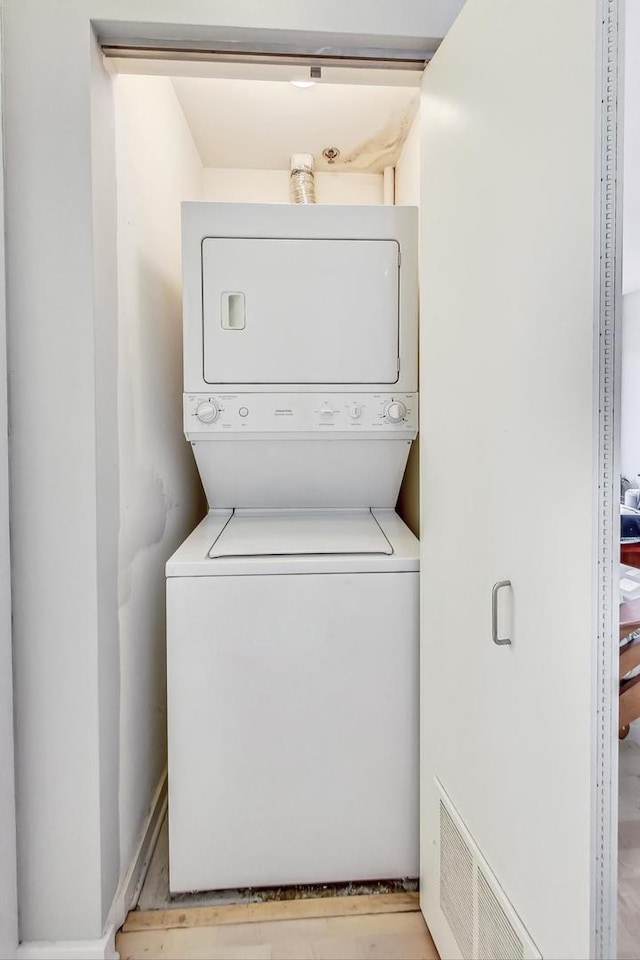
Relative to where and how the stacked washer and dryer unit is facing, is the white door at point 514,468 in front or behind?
in front

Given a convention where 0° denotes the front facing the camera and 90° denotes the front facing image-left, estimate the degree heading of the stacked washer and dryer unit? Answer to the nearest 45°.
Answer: approximately 0°
